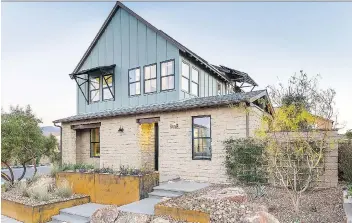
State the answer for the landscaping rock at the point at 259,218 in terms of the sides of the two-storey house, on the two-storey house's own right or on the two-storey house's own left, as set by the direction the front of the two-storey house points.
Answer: on the two-storey house's own left

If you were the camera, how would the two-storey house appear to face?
facing the viewer and to the left of the viewer

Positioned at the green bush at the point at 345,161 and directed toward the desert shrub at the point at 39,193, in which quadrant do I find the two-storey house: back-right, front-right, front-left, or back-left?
front-right

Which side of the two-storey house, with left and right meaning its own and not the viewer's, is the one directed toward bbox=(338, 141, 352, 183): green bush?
left

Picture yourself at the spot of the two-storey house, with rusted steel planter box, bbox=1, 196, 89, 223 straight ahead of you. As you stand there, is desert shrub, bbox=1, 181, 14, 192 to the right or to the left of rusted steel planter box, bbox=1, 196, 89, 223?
right

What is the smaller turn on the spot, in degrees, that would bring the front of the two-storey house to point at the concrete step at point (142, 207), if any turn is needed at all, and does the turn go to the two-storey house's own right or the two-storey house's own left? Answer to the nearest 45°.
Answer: approximately 45° to the two-storey house's own left

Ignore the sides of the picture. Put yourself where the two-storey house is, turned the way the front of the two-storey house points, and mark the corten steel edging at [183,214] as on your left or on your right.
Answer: on your left

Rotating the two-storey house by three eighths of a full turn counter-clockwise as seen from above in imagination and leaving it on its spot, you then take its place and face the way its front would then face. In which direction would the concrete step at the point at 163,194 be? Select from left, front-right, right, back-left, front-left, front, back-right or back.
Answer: right
